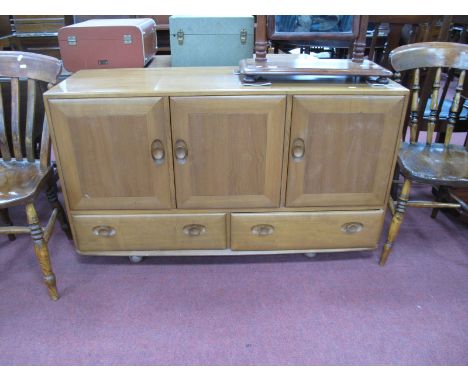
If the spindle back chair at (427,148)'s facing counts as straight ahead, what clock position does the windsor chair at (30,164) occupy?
The windsor chair is roughly at 2 o'clock from the spindle back chair.

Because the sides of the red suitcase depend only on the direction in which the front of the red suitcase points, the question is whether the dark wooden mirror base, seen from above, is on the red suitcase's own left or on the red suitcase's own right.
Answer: on the red suitcase's own left

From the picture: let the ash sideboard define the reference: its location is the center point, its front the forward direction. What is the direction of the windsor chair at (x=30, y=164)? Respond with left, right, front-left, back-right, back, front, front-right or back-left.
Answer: right

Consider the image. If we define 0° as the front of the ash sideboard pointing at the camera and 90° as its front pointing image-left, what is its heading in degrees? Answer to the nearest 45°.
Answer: approximately 0°

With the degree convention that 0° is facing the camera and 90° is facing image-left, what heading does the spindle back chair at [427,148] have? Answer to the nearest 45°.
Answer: approximately 0°

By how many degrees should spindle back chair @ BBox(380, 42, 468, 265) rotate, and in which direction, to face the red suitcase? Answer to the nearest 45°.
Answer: approximately 90° to its right
